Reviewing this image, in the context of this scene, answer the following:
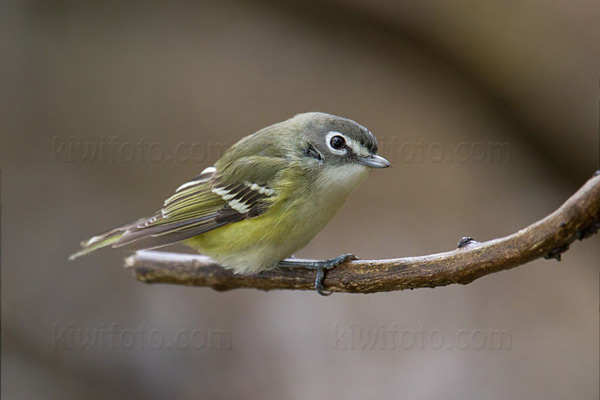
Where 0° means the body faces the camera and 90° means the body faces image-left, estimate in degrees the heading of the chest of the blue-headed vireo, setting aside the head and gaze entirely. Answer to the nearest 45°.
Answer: approximately 270°
